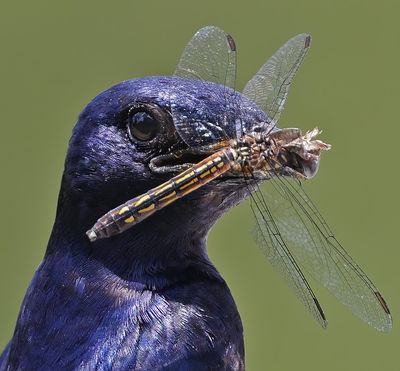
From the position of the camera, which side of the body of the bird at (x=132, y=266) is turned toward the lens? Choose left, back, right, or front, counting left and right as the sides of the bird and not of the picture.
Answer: right
